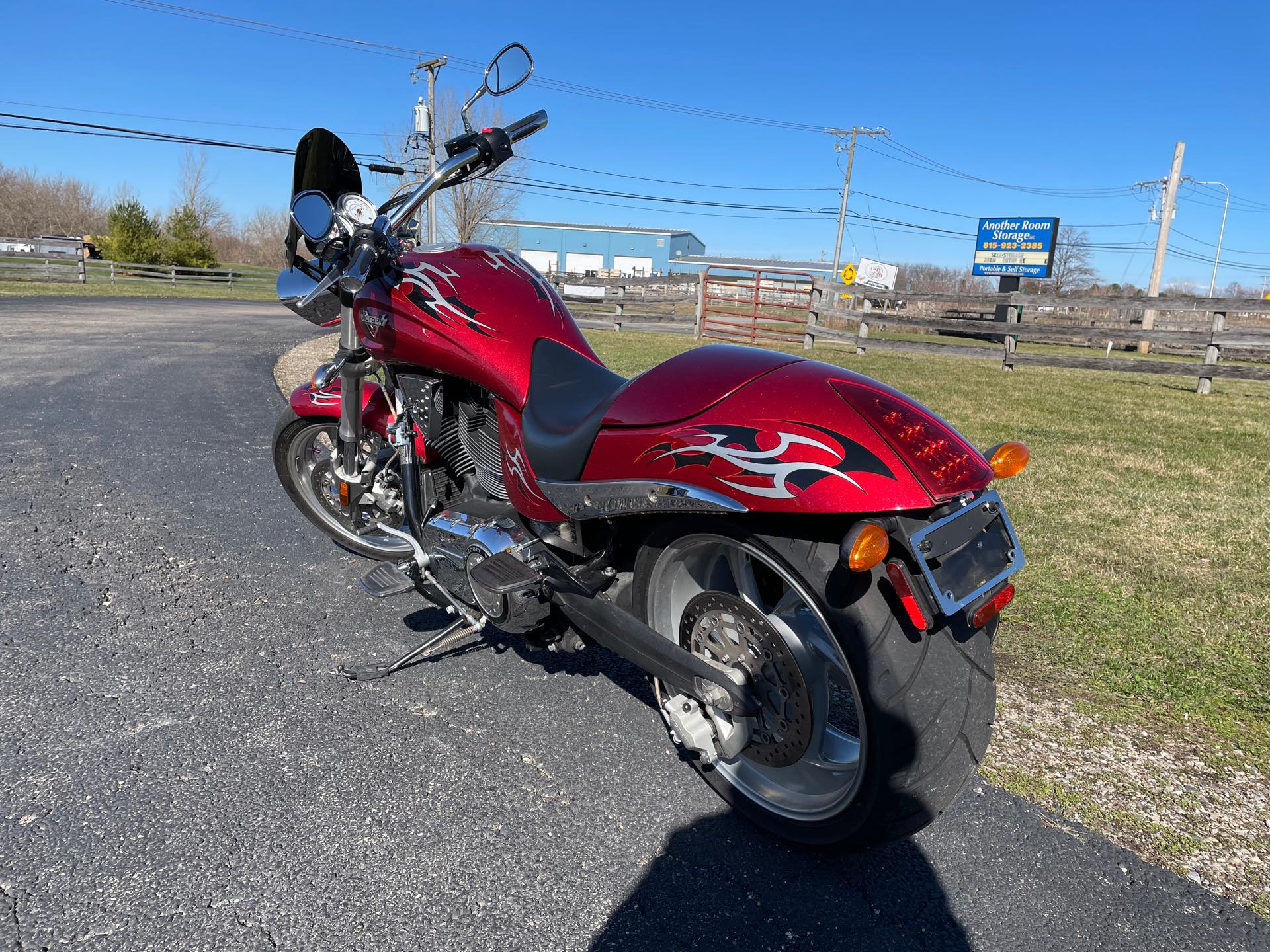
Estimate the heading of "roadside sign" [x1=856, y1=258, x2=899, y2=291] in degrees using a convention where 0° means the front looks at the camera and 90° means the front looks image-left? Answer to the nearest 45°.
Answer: approximately 0°

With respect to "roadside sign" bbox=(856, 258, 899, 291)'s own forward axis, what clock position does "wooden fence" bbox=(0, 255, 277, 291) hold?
The wooden fence is roughly at 2 o'clock from the roadside sign.

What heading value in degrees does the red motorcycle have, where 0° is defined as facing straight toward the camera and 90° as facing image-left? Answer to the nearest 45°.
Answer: approximately 135°

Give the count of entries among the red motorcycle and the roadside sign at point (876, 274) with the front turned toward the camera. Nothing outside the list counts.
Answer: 1

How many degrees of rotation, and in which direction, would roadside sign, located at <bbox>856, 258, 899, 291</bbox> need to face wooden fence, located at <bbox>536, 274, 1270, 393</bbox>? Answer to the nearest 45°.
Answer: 0° — it already faces it

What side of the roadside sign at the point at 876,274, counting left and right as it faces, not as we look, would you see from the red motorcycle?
front

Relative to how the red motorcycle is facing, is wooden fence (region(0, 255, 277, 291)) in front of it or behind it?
in front

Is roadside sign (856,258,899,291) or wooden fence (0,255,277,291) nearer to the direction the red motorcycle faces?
the wooden fence

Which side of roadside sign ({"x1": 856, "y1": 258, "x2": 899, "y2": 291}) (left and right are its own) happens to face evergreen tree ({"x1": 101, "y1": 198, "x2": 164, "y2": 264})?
right

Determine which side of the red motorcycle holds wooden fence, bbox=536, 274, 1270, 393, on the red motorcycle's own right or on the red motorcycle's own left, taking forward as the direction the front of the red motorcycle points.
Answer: on the red motorcycle's own right

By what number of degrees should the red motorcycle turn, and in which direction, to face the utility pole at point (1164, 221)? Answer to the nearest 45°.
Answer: approximately 90° to its right
